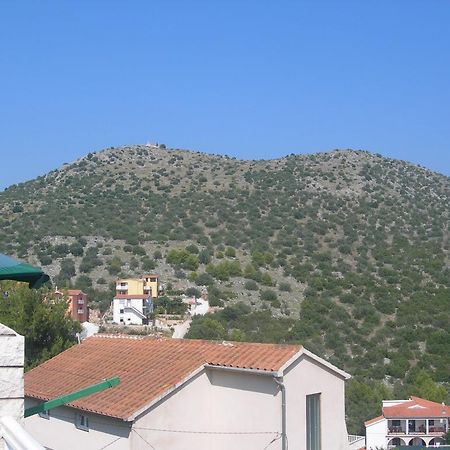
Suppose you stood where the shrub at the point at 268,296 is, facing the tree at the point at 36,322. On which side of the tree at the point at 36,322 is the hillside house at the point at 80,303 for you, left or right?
right

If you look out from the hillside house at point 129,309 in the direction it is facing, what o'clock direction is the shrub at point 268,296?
The shrub is roughly at 9 o'clock from the hillside house.

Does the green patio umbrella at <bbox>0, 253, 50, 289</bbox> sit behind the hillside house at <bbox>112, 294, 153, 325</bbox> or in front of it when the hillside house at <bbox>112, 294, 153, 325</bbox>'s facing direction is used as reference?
in front

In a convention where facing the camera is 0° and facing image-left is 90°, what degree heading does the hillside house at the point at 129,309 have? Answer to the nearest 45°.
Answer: approximately 0°

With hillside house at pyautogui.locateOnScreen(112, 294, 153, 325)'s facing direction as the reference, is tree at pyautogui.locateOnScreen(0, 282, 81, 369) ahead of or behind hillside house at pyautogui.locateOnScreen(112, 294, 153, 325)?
ahead

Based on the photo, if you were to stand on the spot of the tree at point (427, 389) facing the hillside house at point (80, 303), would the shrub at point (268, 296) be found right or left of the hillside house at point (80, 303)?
right

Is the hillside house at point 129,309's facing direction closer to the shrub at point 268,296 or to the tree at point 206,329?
the tree

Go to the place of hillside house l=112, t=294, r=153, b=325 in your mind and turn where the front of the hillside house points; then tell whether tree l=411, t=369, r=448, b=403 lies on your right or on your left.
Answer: on your left

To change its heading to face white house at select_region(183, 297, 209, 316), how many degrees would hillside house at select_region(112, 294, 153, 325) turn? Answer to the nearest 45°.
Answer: approximately 90° to its left
